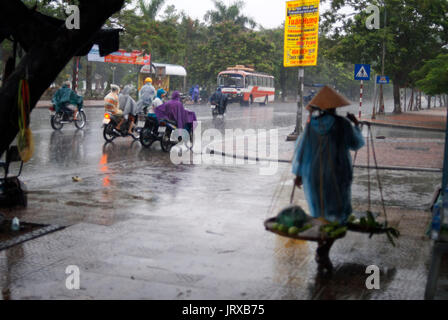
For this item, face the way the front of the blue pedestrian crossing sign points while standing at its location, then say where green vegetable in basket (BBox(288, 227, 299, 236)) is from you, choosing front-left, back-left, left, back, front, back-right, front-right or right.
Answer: front

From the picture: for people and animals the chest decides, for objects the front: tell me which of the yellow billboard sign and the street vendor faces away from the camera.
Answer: the street vendor

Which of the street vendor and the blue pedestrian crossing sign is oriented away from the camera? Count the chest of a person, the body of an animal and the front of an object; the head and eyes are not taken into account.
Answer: the street vendor

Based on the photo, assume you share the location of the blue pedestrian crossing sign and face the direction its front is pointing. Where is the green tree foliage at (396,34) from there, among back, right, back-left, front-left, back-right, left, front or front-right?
back

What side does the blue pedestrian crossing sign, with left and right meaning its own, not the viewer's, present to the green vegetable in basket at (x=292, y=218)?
front

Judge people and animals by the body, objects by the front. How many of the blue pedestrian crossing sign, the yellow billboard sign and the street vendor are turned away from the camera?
1

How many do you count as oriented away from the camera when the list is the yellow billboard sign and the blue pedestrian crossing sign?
0

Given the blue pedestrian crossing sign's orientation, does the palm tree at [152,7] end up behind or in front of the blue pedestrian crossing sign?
behind

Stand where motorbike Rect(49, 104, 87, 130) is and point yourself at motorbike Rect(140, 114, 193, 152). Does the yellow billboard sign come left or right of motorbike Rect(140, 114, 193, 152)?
left

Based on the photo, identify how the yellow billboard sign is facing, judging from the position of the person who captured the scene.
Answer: facing the viewer

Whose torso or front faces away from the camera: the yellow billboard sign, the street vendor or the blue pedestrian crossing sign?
the street vendor

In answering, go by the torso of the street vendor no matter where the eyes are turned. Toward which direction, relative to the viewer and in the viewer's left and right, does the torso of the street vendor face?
facing away from the viewer

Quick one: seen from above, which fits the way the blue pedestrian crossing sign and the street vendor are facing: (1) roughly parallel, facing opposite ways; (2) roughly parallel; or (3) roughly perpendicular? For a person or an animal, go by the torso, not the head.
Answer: roughly parallel, facing opposite ways

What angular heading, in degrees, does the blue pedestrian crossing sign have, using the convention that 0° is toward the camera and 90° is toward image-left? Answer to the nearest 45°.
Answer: approximately 0°

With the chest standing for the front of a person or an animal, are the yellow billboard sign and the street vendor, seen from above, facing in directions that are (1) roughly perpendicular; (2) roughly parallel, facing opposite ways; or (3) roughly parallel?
roughly parallel, facing opposite ways

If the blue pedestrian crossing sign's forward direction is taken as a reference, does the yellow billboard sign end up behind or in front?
in front

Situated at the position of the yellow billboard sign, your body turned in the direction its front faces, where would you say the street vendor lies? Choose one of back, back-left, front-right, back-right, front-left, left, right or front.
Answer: front

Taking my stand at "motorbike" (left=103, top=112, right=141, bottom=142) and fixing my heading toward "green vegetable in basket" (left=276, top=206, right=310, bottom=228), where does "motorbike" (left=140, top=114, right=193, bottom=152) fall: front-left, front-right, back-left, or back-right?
front-left
